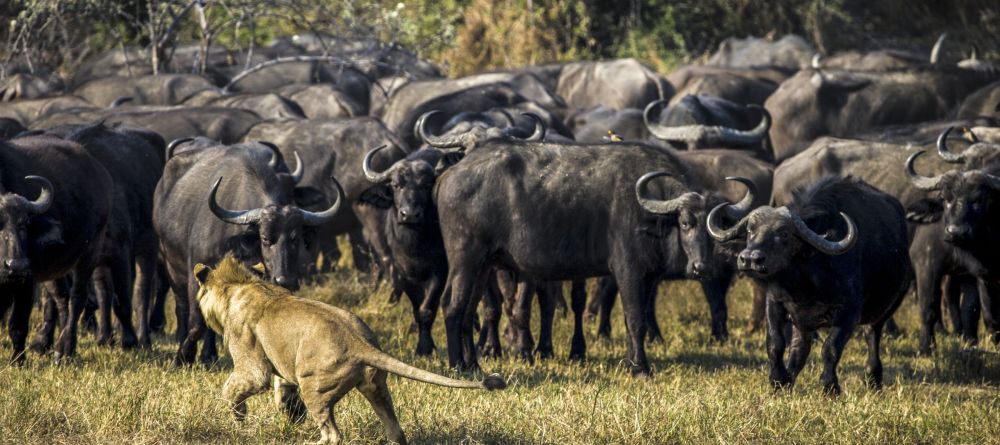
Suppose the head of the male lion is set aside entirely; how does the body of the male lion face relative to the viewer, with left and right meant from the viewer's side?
facing away from the viewer and to the left of the viewer

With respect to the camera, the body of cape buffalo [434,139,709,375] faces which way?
to the viewer's right

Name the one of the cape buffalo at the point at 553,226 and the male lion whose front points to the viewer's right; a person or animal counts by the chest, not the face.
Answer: the cape buffalo

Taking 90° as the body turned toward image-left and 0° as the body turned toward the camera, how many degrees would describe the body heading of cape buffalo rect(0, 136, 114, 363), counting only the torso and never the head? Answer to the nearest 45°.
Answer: approximately 45°

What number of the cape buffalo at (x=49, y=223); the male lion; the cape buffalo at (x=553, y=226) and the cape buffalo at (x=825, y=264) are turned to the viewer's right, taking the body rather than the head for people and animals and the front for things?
1

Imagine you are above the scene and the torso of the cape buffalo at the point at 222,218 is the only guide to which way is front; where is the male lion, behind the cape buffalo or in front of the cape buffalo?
in front

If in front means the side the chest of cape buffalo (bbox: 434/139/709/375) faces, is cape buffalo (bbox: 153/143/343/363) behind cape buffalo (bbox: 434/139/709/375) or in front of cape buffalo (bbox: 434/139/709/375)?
behind

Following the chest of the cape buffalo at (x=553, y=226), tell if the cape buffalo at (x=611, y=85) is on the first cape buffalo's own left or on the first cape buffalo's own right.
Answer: on the first cape buffalo's own left
